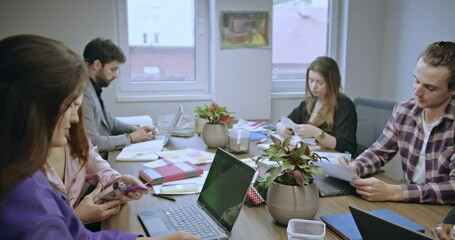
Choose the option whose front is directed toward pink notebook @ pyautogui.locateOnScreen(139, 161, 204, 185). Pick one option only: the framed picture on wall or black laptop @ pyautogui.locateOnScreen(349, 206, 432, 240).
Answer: the framed picture on wall

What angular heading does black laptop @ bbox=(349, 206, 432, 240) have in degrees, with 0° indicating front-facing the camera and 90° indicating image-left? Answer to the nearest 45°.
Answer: approximately 225°

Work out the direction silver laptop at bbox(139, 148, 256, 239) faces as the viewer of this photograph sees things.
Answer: facing to the left of the viewer

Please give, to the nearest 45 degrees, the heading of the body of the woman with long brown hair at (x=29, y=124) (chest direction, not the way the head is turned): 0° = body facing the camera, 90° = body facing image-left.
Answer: approximately 270°

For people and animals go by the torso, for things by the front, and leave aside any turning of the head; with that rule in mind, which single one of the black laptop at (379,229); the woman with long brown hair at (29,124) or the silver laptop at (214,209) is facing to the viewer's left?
the silver laptop

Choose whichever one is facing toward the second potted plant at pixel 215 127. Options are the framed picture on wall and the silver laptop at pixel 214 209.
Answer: the framed picture on wall

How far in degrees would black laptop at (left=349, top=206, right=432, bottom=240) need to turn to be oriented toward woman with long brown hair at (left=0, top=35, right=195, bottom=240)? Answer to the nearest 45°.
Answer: approximately 180°

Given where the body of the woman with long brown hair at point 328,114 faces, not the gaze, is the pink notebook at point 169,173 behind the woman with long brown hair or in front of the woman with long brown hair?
in front

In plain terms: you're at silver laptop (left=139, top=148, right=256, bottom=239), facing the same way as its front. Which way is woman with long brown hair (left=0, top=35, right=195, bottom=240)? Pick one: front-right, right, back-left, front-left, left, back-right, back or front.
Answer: front-left

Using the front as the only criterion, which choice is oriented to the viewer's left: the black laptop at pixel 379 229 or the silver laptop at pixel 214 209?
the silver laptop

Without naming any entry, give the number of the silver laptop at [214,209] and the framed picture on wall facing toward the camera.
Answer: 1

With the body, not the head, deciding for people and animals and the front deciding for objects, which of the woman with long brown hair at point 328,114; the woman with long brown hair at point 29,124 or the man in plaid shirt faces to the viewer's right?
the woman with long brown hair at point 29,124

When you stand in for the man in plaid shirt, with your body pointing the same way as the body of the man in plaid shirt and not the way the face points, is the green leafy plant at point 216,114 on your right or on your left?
on your right

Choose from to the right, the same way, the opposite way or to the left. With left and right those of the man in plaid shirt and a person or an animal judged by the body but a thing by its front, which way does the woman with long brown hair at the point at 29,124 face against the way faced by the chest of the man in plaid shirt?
the opposite way
